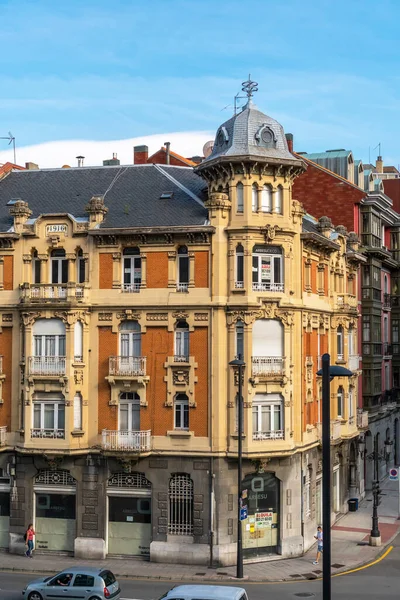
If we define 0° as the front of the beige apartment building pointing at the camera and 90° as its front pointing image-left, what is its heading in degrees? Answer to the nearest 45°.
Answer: approximately 0°
